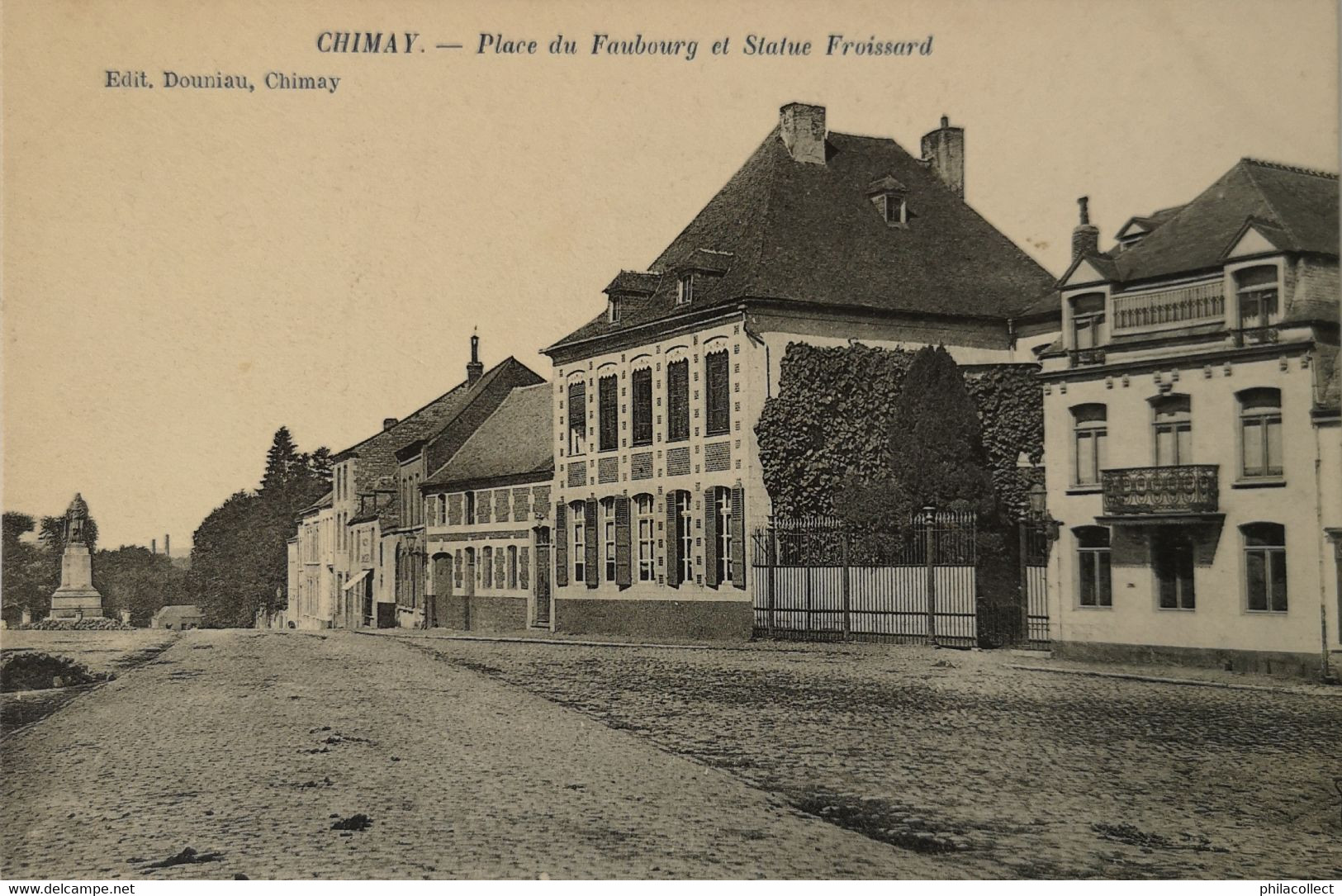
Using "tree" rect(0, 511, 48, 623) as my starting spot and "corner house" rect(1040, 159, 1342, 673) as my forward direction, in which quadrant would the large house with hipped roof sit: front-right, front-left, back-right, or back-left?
front-left

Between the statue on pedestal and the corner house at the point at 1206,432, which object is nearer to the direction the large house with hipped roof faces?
the statue on pedestal

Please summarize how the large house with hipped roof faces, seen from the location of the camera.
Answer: facing the viewer and to the left of the viewer

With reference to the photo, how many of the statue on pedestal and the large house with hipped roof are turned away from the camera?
0

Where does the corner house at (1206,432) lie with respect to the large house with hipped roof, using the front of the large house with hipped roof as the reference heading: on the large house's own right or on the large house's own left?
on the large house's own left

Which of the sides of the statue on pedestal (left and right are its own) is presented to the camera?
front

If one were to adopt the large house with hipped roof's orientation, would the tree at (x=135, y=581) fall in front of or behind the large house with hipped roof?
in front
